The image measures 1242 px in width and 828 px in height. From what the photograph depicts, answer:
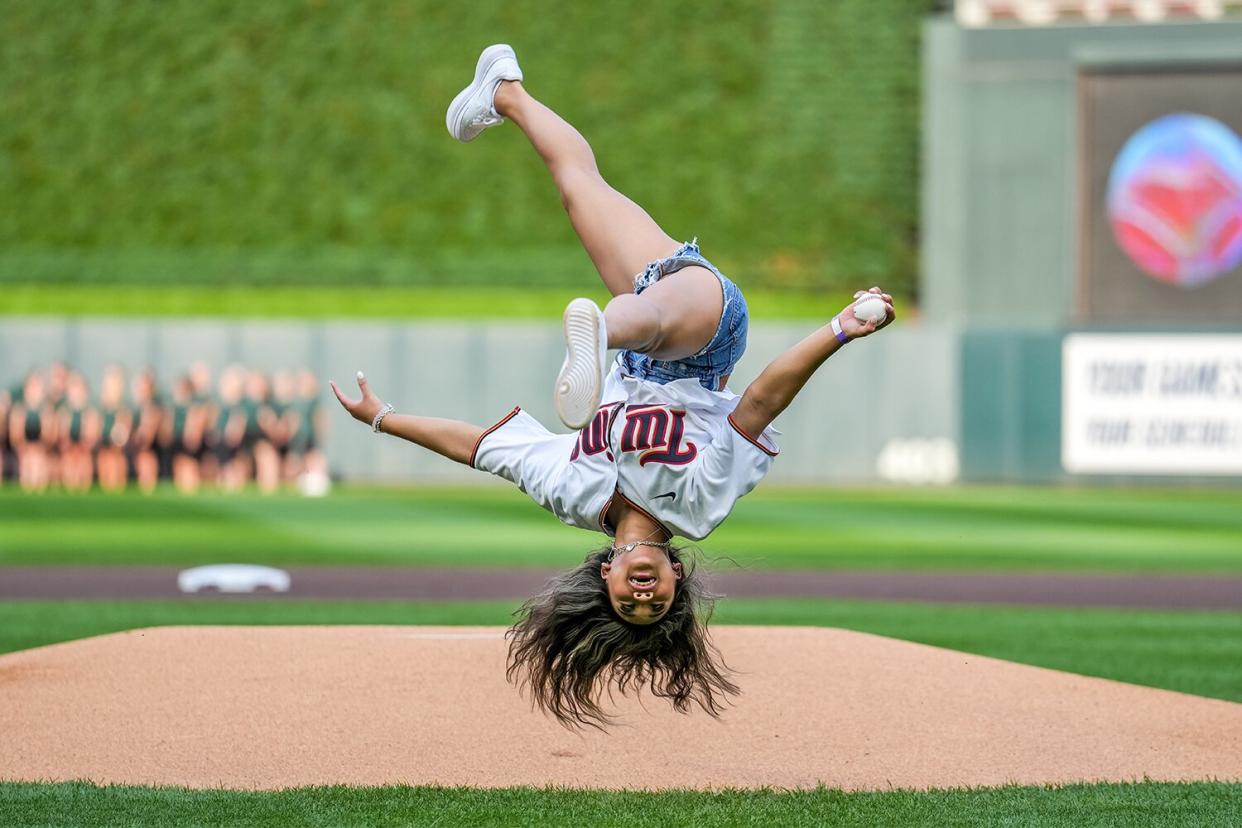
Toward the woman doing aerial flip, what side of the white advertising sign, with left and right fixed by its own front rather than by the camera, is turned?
front

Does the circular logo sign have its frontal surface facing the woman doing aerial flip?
yes

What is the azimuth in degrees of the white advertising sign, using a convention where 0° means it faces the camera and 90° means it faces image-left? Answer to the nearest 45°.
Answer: approximately 0°

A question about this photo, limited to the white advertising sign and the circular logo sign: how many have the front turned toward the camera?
2
